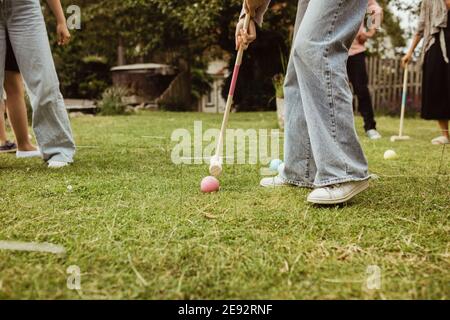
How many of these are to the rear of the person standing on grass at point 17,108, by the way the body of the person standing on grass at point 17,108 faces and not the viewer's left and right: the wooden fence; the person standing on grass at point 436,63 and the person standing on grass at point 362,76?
0

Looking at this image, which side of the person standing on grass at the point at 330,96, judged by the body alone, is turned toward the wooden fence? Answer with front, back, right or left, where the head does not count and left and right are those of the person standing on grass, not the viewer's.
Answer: right

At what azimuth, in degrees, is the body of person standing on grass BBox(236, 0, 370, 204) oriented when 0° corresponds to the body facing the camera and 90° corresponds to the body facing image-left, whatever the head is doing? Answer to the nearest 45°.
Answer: approximately 90°

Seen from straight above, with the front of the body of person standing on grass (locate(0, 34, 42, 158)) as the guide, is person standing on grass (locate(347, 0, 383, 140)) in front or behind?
in front

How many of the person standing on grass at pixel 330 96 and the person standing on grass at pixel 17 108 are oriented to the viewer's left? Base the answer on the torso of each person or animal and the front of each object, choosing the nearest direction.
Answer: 1

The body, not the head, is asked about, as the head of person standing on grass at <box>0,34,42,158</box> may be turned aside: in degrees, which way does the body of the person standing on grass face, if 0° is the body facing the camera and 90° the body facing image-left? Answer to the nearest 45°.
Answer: approximately 270°

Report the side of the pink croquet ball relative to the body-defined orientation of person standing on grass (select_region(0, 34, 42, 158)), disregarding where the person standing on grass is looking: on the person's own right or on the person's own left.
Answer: on the person's own right

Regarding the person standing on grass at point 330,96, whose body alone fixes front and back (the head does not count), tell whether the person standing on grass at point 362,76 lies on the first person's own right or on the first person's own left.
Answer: on the first person's own right

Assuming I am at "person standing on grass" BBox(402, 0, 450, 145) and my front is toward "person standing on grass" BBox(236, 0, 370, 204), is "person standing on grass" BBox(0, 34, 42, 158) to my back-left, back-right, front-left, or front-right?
front-right
